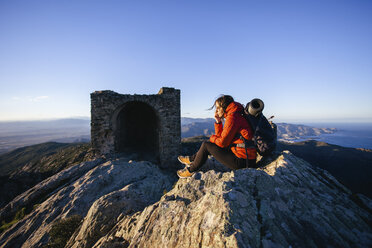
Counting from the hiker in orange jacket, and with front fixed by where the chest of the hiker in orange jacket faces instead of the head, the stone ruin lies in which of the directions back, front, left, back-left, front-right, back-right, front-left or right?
front-right

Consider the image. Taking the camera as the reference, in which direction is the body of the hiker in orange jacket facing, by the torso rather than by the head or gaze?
to the viewer's left
